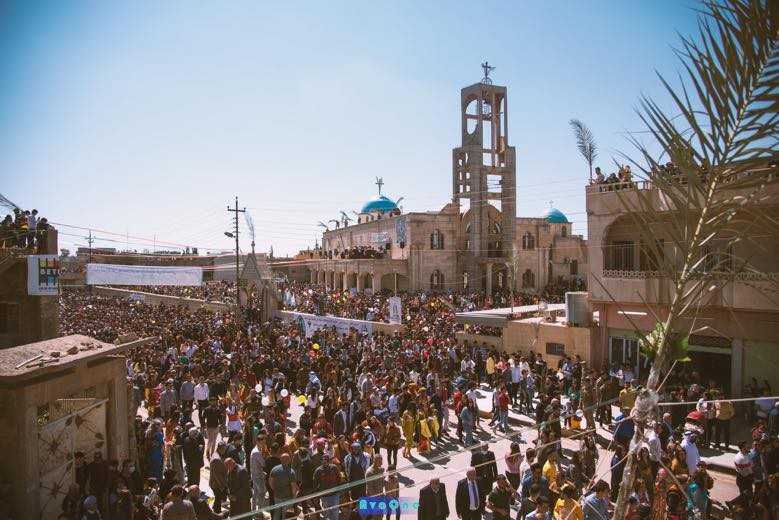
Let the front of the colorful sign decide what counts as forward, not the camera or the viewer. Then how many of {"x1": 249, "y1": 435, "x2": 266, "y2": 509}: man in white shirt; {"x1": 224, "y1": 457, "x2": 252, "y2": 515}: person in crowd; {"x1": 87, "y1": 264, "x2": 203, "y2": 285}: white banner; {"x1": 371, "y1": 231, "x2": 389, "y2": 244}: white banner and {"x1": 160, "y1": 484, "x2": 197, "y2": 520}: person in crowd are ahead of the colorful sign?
3

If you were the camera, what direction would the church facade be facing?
facing the viewer and to the right of the viewer

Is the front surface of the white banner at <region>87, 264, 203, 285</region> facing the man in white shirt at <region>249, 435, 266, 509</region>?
yes

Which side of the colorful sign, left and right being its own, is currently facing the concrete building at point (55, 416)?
front

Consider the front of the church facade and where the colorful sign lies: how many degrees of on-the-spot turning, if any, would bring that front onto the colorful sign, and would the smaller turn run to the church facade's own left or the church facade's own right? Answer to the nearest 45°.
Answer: approximately 90° to the church facade's own right

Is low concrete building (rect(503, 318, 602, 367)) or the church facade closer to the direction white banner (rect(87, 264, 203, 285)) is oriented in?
the low concrete building

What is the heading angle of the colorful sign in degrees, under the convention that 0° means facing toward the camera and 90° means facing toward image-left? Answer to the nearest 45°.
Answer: approximately 0°

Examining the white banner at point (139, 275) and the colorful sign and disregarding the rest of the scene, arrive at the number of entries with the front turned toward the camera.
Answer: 2

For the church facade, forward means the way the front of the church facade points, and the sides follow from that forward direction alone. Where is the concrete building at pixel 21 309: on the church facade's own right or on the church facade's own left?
on the church facade's own right

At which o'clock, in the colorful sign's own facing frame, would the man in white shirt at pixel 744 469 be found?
The man in white shirt is roughly at 11 o'clock from the colorful sign.

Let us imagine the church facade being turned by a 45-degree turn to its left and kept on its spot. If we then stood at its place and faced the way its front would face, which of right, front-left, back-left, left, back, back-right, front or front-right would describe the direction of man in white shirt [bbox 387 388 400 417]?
right

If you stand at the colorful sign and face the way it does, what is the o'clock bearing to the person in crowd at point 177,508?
The person in crowd is roughly at 12 o'clock from the colorful sign.
